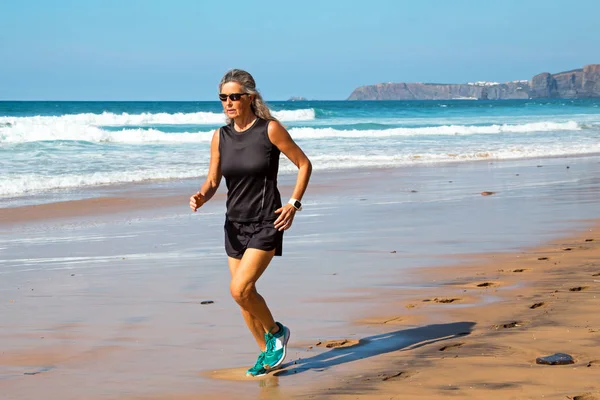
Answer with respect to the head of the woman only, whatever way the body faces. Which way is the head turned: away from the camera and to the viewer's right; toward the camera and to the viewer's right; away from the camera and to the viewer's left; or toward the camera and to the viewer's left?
toward the camera and to the viewer's left

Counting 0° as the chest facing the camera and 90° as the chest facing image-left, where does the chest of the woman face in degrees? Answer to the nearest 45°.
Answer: approximately 45°

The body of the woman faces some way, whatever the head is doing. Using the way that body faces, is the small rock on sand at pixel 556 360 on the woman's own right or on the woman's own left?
on the woman's own left
